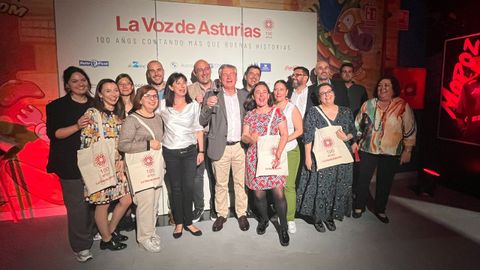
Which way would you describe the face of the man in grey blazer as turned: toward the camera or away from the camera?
toward the camera

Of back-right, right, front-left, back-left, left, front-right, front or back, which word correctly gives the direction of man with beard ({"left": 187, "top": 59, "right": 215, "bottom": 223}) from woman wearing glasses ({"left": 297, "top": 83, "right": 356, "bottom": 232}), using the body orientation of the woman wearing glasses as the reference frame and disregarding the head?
right

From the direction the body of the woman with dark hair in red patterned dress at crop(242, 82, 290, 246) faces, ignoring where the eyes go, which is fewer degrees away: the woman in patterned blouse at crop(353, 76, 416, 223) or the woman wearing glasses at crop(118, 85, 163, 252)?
the woman wearing glasses

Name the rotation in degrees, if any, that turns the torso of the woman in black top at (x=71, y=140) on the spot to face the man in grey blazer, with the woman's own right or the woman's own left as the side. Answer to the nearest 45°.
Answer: approximately 45° to the woman's own left

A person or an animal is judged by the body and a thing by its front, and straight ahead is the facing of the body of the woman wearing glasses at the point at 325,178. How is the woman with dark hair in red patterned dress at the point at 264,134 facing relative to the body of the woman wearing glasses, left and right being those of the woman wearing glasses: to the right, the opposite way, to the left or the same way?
the same way

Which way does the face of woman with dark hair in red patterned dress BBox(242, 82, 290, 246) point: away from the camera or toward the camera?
toward the camera

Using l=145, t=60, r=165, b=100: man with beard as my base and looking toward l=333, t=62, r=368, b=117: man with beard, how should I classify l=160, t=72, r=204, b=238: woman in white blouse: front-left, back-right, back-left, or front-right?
front-right

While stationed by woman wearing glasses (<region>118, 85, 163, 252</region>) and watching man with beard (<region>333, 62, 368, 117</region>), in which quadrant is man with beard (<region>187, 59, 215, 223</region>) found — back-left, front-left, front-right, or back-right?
front-left

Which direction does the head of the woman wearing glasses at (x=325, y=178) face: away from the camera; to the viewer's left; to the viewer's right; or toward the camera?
toward the camera

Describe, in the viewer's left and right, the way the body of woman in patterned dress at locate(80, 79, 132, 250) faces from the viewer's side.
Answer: facing the viewer and to the right of the viewer

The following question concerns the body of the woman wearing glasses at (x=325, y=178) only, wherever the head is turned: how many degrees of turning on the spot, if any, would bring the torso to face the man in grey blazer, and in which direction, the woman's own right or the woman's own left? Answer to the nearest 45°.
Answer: approximately 90° to the woman's own right

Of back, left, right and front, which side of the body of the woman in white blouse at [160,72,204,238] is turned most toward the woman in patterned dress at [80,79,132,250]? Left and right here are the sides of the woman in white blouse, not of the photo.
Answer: right

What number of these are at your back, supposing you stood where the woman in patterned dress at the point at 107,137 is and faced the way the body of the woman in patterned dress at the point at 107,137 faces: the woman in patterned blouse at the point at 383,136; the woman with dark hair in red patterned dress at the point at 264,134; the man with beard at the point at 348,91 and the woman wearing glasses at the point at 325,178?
0

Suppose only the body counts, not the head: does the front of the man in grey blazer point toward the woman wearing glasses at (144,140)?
no

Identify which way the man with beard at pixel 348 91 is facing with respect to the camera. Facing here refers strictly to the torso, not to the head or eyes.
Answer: toward the camera

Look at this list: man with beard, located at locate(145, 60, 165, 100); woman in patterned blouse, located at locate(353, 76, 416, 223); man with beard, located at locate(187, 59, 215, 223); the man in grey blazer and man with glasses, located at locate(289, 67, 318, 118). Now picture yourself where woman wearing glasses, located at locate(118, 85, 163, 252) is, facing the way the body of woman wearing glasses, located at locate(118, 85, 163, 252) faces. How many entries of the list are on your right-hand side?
0

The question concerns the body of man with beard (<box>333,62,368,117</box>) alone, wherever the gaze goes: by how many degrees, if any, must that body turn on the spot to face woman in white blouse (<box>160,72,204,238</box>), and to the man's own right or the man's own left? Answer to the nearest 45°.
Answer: approximately 45° to the man's own right

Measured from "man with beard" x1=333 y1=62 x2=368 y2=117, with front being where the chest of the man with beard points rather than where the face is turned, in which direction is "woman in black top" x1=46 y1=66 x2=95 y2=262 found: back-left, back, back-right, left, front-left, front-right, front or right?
front-right

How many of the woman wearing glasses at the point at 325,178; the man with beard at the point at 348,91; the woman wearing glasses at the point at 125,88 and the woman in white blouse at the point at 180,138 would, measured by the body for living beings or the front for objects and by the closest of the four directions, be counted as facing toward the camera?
4

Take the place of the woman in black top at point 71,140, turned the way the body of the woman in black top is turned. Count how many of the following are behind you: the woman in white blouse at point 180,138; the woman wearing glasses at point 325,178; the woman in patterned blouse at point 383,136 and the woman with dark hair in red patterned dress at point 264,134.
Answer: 0

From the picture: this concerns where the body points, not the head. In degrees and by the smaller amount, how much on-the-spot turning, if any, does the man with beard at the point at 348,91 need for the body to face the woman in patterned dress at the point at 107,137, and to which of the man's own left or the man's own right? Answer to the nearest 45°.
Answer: approximately 45° to the man's own right

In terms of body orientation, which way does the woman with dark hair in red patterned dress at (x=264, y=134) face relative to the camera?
toward the camera

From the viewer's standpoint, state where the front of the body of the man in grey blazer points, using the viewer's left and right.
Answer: facing the viewer

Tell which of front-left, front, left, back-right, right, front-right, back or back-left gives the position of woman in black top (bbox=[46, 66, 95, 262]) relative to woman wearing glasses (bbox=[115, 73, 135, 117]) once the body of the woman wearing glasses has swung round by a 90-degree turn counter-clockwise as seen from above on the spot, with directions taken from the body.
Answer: back-right
